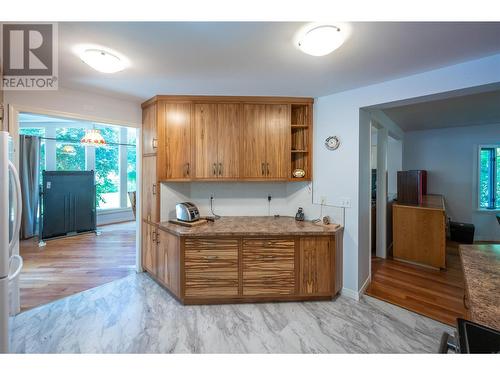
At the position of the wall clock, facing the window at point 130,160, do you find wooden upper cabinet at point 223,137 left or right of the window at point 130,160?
left

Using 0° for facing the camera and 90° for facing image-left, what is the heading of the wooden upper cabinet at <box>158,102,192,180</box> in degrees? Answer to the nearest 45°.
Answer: approximately 0°

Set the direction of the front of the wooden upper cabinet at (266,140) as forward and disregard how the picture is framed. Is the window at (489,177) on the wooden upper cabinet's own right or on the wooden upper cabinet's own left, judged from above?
on the wooden upper cabinet's own left

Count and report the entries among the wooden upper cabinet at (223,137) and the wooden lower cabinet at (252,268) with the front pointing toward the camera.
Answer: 2

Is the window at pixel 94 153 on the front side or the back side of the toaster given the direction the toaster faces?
on the back side

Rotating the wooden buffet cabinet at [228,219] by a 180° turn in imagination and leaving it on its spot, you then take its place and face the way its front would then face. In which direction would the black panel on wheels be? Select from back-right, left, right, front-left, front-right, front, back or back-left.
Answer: front-left

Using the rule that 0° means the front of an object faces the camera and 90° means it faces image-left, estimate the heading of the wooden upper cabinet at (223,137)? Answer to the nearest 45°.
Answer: approximately 0°
